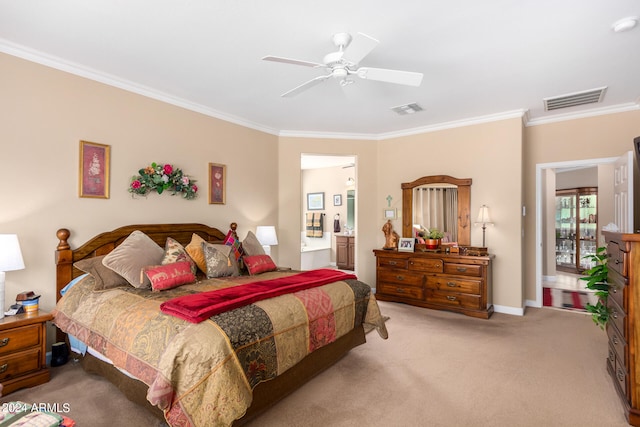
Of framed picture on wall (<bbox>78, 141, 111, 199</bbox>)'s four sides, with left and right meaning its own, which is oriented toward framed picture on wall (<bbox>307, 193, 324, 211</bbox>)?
left

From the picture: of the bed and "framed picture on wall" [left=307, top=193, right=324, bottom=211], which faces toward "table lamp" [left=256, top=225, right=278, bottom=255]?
the framed picture on wall

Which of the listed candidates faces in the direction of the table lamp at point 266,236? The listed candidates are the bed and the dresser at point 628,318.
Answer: the dresser

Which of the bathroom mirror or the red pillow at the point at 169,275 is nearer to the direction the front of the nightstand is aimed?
the red pillow

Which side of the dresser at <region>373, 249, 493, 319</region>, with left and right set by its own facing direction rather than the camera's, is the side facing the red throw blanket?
front

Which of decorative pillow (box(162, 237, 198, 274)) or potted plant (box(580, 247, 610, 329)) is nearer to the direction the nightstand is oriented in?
the potted plant

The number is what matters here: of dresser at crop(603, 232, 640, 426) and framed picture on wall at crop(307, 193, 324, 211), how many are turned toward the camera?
1

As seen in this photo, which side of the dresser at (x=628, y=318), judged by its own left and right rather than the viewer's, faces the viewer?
left

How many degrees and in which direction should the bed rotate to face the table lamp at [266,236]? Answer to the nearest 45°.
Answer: approximately 135° to its left
